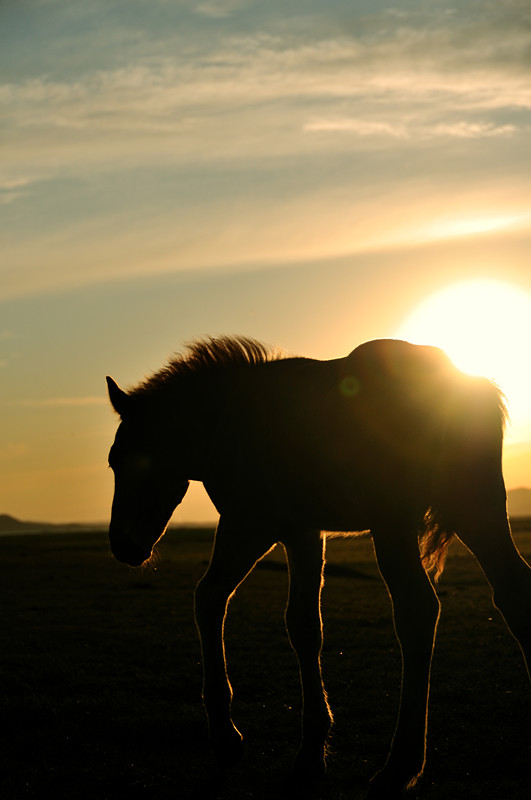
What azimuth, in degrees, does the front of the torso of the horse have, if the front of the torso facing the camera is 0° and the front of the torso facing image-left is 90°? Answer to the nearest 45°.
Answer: approximately 90°
